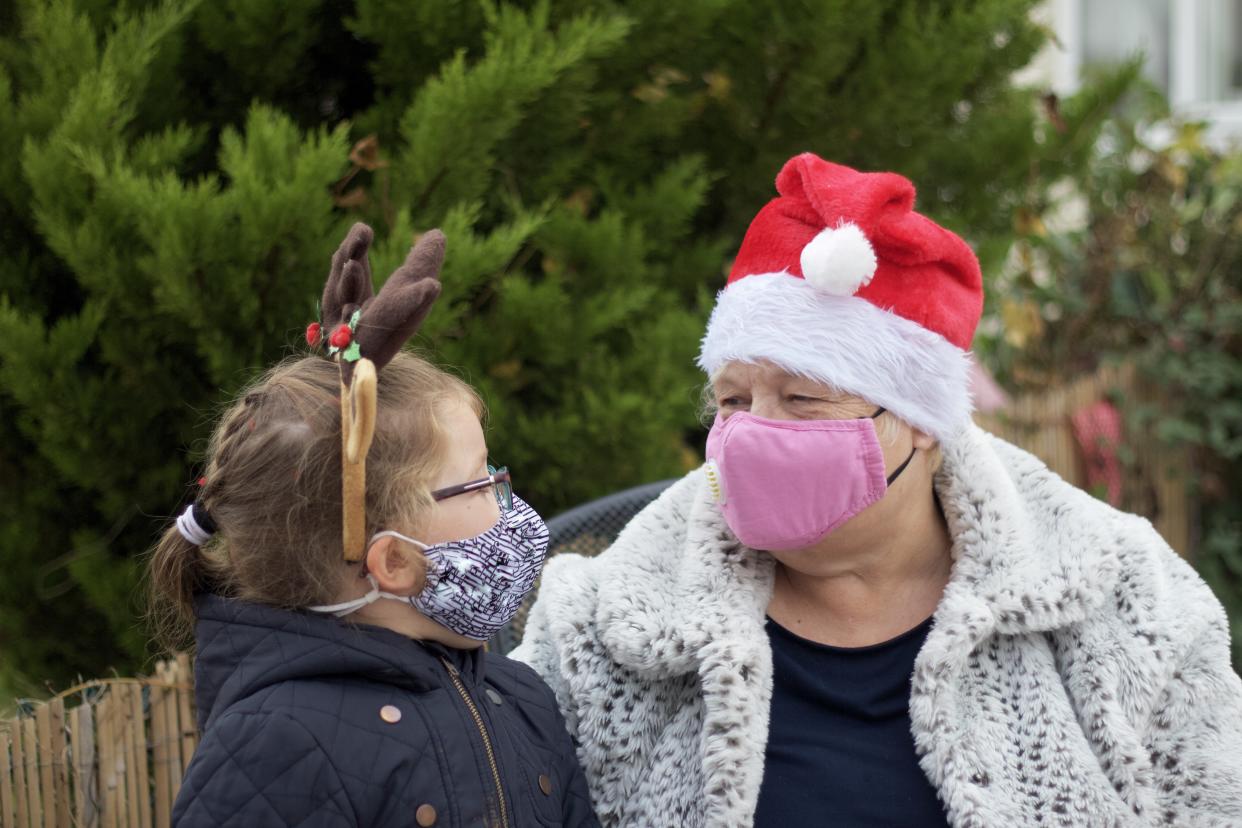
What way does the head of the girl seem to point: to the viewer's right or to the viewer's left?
to the viewer's right

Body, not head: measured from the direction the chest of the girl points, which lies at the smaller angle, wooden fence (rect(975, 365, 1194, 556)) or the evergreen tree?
the wooden fence

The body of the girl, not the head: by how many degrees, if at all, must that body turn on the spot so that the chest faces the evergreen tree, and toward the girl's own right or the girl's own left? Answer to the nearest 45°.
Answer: approximately 135° to the girl's own left

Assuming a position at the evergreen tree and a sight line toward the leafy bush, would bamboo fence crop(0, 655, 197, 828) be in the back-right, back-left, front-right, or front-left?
back-right

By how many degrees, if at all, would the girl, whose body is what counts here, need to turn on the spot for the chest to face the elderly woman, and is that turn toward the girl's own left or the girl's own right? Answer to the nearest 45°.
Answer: approximately 45° to the girl's own left

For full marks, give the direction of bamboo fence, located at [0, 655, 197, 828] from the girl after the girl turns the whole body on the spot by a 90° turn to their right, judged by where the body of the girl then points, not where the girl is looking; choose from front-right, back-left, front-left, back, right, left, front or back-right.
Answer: right

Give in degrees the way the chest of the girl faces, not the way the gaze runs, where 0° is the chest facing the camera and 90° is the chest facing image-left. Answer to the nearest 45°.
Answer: approximately 315°

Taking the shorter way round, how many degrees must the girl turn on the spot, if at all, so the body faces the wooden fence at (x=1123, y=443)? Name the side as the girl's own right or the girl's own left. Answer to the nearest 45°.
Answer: approximately 90° to the girl's own left
